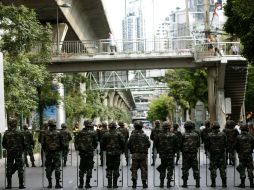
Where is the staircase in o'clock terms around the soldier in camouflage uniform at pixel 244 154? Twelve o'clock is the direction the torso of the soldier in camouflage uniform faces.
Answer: The staircase is roughly at 12 o'clock from the soldier in camouflage uniform.

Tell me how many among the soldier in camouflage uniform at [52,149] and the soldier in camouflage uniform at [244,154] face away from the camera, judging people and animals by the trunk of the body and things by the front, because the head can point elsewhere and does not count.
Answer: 2

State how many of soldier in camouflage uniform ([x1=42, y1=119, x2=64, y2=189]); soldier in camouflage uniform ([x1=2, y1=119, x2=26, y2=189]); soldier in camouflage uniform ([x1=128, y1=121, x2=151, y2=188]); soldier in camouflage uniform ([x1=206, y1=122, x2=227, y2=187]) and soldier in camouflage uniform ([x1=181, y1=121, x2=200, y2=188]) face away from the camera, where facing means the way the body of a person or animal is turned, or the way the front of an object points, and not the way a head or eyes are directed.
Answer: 5

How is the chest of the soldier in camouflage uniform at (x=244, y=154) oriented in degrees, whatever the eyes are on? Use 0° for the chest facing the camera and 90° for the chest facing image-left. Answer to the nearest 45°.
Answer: approximately 180°

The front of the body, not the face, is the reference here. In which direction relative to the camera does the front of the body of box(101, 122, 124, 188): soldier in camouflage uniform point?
away from the camera

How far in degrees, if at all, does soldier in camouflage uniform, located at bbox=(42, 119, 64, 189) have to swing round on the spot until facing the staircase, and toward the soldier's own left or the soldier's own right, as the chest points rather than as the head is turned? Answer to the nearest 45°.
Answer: approximately 45° to the soldier's own right

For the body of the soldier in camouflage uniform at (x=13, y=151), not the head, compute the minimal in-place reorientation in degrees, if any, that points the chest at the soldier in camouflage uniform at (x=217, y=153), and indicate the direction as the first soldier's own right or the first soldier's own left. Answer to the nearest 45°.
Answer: approximately 90° to the first soldier's own right

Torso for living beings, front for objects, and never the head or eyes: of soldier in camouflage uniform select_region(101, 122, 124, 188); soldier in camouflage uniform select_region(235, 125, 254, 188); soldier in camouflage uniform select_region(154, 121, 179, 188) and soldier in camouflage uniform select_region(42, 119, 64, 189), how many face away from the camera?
4

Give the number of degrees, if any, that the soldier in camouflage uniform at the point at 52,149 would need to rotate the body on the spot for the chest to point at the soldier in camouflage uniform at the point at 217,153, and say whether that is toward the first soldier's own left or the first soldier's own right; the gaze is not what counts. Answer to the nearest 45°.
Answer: approximately 90° to the first soldier's own right

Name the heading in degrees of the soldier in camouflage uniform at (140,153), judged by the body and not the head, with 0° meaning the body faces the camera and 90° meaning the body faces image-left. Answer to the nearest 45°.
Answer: approximately 180°

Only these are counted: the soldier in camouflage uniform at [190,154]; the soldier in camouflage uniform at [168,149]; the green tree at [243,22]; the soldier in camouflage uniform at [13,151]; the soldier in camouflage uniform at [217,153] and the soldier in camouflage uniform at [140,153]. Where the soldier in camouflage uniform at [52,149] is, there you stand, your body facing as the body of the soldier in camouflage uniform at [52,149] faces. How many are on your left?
1

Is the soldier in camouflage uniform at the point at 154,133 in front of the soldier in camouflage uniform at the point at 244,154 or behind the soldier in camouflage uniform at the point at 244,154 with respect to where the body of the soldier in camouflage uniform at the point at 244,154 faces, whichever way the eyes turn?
in front

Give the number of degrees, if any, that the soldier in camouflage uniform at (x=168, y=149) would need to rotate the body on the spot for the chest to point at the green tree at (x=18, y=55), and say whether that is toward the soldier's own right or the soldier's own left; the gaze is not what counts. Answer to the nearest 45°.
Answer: approximately 45° to the soldier's own left

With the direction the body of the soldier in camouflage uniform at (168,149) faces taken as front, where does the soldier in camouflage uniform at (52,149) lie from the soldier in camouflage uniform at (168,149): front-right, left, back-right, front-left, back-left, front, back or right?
left

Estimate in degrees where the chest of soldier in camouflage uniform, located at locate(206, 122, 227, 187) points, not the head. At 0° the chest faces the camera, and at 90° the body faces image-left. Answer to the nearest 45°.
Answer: approximately 180°

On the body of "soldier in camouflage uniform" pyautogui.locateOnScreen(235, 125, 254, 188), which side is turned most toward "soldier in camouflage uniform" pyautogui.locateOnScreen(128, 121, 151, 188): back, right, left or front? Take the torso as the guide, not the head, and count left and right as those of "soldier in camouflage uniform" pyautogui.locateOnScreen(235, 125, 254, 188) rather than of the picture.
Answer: left

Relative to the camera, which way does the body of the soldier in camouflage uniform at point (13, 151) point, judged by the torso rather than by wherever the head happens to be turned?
away from the camera

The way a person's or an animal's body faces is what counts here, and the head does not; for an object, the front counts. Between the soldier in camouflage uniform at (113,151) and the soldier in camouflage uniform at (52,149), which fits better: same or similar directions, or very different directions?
same or similar directions

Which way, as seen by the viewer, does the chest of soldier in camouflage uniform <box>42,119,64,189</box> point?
away from the camera

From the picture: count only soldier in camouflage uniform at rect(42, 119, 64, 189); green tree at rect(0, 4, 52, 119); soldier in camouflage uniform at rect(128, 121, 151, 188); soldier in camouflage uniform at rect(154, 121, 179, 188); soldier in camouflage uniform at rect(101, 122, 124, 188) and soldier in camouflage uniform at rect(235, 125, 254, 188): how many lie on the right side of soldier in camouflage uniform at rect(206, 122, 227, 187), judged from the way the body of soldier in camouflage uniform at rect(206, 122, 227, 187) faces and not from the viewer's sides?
1
